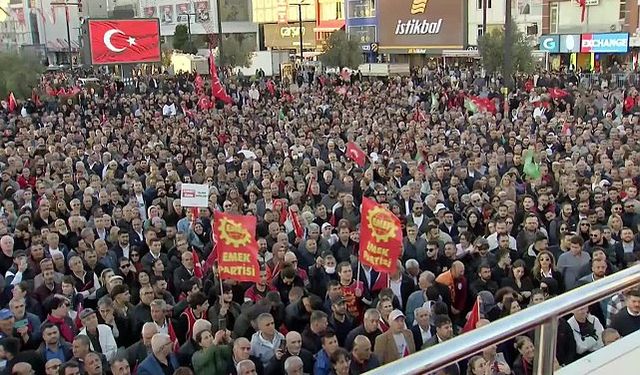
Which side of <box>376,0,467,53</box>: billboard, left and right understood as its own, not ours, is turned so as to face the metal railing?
front

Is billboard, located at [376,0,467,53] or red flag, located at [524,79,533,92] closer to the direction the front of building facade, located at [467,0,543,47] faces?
the red flag

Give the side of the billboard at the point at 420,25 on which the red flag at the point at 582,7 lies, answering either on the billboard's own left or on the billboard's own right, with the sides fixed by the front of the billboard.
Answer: on the billboard's own left

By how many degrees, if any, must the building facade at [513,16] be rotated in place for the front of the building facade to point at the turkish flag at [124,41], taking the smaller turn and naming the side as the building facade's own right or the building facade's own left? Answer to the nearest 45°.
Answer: approximately 45° to the building facade's own right

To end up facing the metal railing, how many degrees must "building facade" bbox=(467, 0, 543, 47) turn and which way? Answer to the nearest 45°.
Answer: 0° — it already faces it

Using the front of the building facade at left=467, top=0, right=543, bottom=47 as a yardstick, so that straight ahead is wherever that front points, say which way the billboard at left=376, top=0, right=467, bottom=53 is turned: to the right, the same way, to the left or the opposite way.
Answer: the same way

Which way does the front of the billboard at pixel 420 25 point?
toward the camera

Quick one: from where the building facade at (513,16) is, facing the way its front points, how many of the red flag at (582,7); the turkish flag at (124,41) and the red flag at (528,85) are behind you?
0

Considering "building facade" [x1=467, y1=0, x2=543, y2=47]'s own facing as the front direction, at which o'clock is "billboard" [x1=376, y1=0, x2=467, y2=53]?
The billboard is roughly at 2 o'clock from the building facade.

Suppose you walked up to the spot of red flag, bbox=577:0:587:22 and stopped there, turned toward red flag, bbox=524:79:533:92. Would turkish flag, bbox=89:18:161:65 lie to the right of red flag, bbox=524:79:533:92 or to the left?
right

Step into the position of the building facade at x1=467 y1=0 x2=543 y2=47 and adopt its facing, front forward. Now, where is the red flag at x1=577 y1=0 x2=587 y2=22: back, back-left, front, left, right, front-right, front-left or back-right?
front-left

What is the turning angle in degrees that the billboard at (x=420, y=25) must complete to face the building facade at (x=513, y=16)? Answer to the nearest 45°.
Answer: approximately 90° to its left
